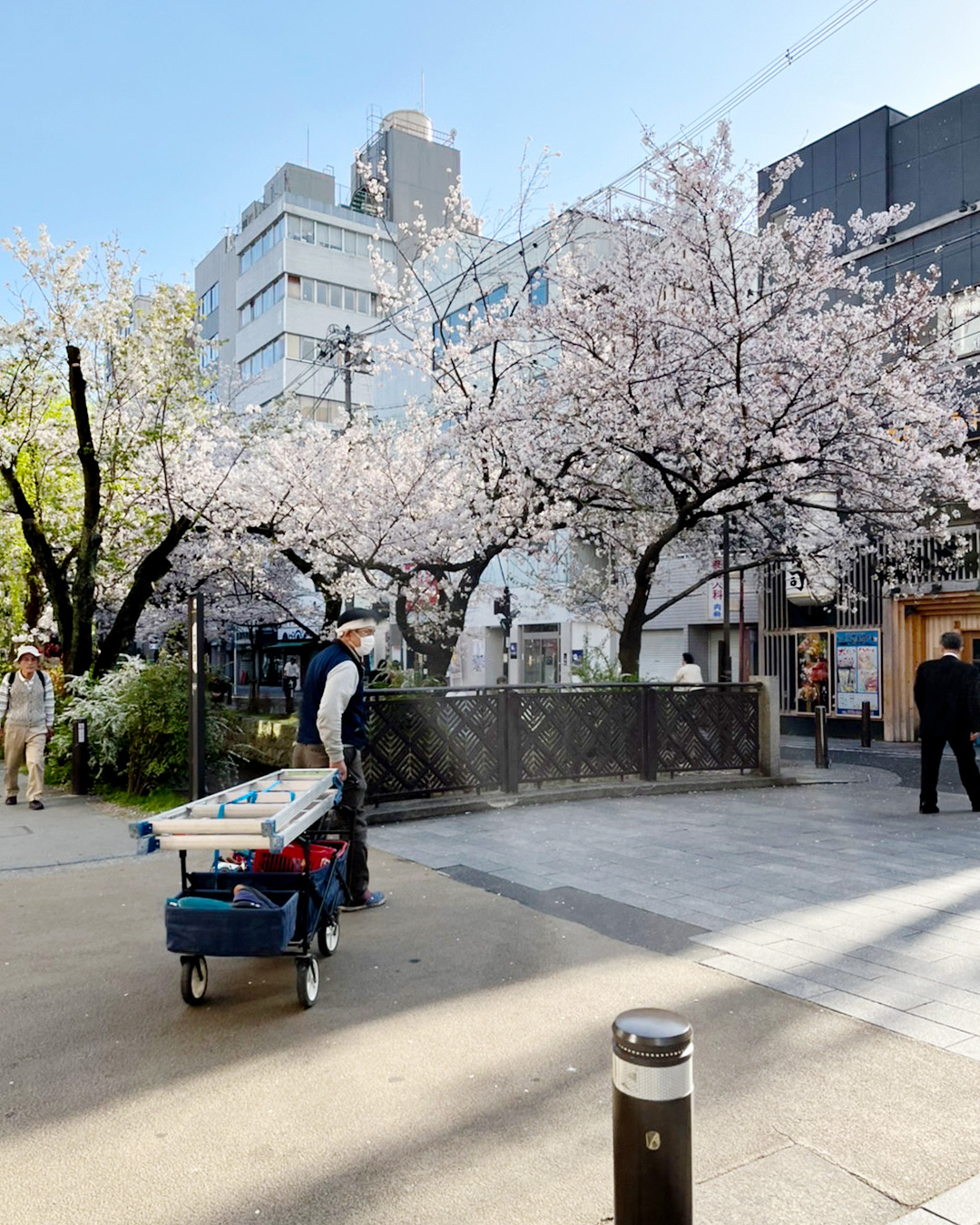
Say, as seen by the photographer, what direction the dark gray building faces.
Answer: facing the viewer and to the left of the viewer

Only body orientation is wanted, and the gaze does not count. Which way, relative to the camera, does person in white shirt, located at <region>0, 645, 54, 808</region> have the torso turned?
toward the camera

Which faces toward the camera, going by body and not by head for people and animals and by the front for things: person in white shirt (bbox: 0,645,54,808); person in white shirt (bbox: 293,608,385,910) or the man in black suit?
person in white shirt (bbox: 0,645,54,808)

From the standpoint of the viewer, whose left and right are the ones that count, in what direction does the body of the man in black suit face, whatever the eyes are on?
facing away from the viewer

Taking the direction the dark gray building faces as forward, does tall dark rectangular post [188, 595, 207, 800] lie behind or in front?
in front

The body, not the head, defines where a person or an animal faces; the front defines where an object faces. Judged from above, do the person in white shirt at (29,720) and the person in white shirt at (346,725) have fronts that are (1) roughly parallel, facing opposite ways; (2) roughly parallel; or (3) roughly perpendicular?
roughly perpendicular

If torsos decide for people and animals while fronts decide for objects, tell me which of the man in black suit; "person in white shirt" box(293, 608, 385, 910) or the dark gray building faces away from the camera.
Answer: the man in black suit

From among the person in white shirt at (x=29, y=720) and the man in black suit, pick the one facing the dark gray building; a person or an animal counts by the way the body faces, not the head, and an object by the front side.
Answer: the man in black suit

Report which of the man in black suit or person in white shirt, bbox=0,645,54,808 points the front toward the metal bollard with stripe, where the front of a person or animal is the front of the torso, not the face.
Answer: the person in white shirt

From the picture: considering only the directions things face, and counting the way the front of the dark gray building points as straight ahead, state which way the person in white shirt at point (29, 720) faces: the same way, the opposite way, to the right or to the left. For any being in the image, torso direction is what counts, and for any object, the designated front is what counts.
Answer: to the left

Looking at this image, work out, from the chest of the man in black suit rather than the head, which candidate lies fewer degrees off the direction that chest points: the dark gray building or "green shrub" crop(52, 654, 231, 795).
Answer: the dark gray building
